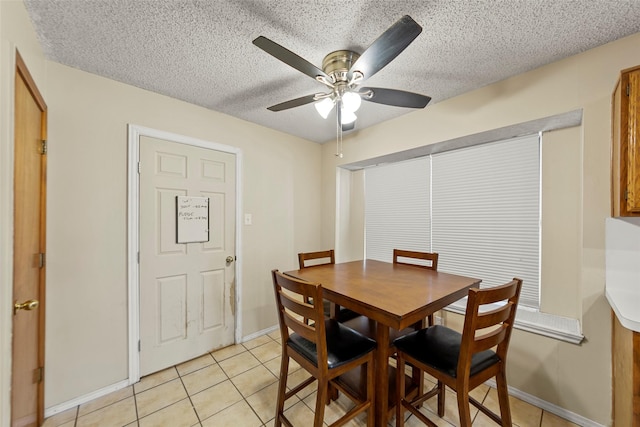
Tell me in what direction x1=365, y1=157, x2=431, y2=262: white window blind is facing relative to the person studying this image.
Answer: facing the viewer and to the left of the viewer

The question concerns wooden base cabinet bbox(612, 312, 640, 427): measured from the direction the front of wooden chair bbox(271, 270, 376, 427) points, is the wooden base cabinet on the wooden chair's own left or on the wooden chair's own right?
on the wooden chair's own right

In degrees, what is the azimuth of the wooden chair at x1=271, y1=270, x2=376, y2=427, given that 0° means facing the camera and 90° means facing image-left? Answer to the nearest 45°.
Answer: approximately 225°

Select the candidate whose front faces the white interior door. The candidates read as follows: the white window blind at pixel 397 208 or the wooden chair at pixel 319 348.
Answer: the white window blind

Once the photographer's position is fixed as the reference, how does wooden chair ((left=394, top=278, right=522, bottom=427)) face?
facing away from the viewer and to the left of the viewer

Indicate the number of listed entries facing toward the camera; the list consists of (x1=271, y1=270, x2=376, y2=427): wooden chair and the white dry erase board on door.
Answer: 1

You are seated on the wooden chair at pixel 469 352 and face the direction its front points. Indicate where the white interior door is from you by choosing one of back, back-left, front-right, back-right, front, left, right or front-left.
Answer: front-left

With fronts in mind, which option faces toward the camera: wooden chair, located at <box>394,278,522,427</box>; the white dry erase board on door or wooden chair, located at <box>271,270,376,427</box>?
the white dry erase board on door

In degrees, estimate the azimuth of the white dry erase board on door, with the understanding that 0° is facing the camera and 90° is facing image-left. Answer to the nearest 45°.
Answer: approximately 0°

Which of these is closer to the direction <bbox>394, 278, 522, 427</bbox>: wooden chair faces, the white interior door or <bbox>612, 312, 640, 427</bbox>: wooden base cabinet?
the white interior door

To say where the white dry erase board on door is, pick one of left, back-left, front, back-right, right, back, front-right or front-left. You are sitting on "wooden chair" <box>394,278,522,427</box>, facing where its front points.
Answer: front-left

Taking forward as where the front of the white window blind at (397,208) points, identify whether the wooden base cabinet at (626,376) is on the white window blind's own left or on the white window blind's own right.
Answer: on the white window blind's own left

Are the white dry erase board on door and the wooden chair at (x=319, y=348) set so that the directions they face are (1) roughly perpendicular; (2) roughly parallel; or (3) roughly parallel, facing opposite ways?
roughly perpendicular

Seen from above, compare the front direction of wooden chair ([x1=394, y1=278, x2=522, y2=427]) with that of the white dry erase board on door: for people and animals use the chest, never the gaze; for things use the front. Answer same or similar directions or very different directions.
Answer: very different directions
